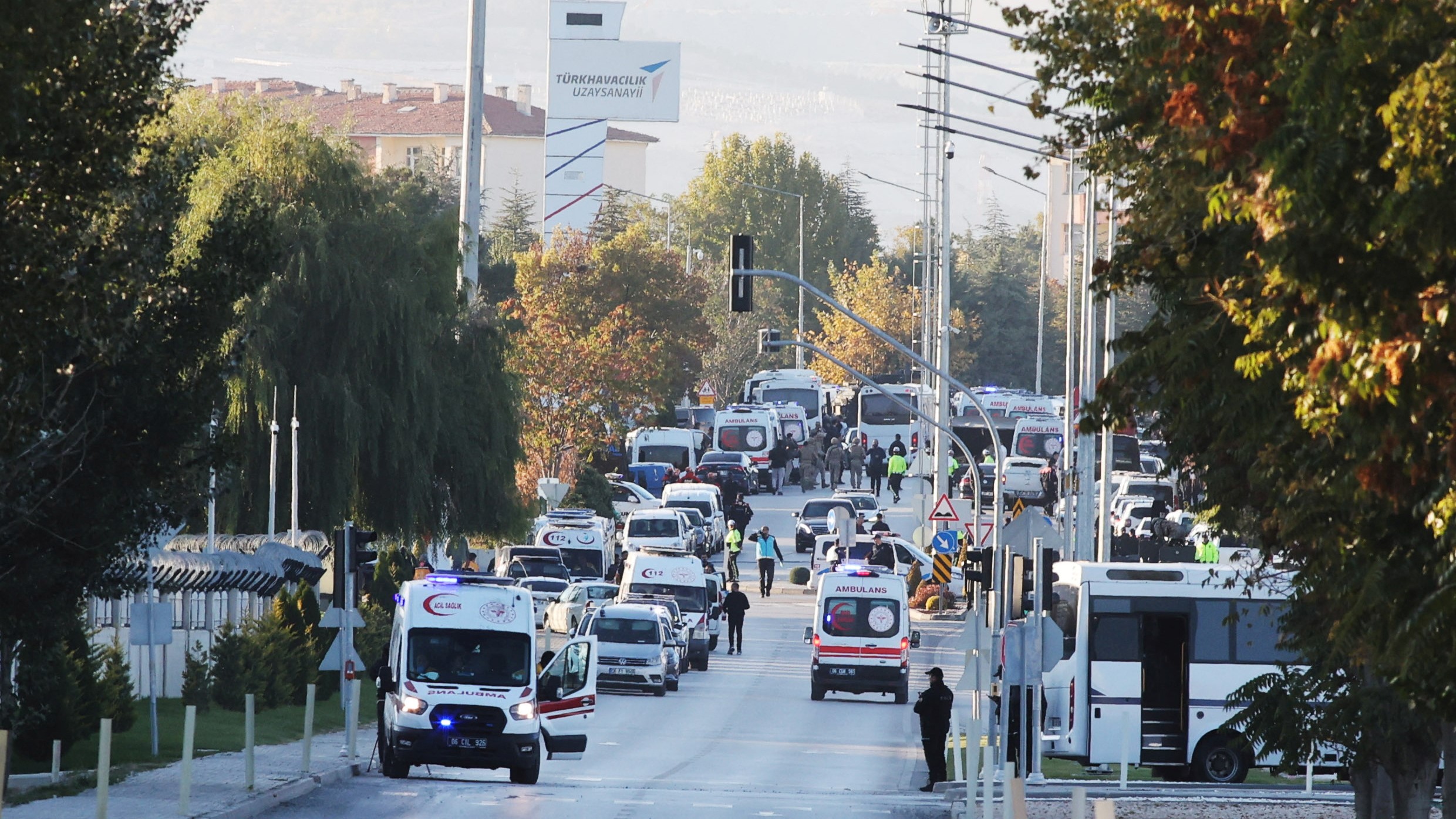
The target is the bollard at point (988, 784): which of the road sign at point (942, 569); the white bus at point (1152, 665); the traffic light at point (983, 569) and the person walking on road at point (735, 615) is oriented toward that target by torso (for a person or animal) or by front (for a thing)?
the road sign

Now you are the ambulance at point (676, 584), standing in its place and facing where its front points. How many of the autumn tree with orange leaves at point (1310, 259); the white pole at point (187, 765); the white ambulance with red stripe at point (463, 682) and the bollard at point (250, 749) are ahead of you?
4

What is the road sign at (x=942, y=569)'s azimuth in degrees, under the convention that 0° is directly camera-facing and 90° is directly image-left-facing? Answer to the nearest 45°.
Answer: approximately 0°

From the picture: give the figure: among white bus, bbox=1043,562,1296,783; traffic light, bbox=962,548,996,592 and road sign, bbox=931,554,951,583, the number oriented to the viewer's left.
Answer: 1

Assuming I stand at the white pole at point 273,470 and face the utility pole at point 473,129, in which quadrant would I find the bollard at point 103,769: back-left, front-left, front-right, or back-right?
back-right
